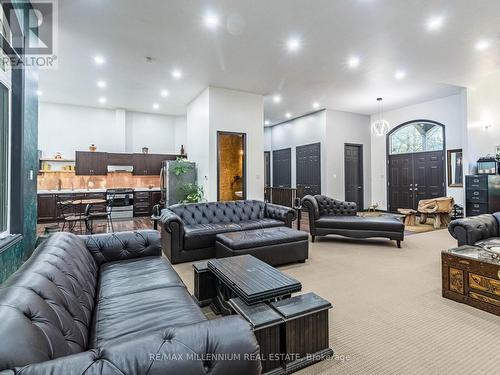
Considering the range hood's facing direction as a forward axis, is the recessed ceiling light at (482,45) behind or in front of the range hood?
in front

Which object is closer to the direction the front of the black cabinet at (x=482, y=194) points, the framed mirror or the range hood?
the range hood

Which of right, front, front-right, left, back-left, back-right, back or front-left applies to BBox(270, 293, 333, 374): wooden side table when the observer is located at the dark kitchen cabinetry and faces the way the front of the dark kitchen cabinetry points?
front

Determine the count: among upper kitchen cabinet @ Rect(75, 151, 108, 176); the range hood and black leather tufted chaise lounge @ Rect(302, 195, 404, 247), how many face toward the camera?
3

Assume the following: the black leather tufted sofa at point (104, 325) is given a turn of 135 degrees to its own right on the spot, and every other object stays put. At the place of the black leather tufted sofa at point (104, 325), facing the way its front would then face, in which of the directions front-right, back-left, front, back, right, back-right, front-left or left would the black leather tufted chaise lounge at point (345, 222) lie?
back

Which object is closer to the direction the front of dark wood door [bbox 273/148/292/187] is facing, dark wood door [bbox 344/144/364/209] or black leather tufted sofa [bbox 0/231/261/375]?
the black leather tufted sofa

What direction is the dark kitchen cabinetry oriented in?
toward the camera

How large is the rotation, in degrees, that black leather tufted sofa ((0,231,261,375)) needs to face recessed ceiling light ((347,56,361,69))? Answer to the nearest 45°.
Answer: approximately 45° to its left

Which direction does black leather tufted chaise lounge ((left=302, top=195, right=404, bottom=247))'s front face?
toward the camera

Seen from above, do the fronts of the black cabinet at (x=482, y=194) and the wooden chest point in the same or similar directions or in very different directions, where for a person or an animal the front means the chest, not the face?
same or similar directions

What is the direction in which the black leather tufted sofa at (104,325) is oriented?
to the viewer's right

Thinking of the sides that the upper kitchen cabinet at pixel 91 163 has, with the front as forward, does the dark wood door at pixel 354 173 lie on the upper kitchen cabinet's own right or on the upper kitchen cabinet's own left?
on the upper kitchen cabinet's own left

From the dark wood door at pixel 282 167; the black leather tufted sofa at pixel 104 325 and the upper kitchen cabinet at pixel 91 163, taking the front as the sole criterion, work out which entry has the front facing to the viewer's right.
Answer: the black leather tufted sofa

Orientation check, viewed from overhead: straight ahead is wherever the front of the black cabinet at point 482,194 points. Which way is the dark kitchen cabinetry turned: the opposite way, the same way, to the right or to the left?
to the left

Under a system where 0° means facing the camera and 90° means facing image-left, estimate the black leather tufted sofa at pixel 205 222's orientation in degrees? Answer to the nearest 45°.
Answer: approximately 315°

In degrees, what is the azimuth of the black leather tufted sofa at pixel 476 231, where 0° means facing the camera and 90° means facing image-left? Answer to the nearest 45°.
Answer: approximately 45°

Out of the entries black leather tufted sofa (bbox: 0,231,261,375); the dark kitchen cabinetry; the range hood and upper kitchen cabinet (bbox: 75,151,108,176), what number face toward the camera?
3
